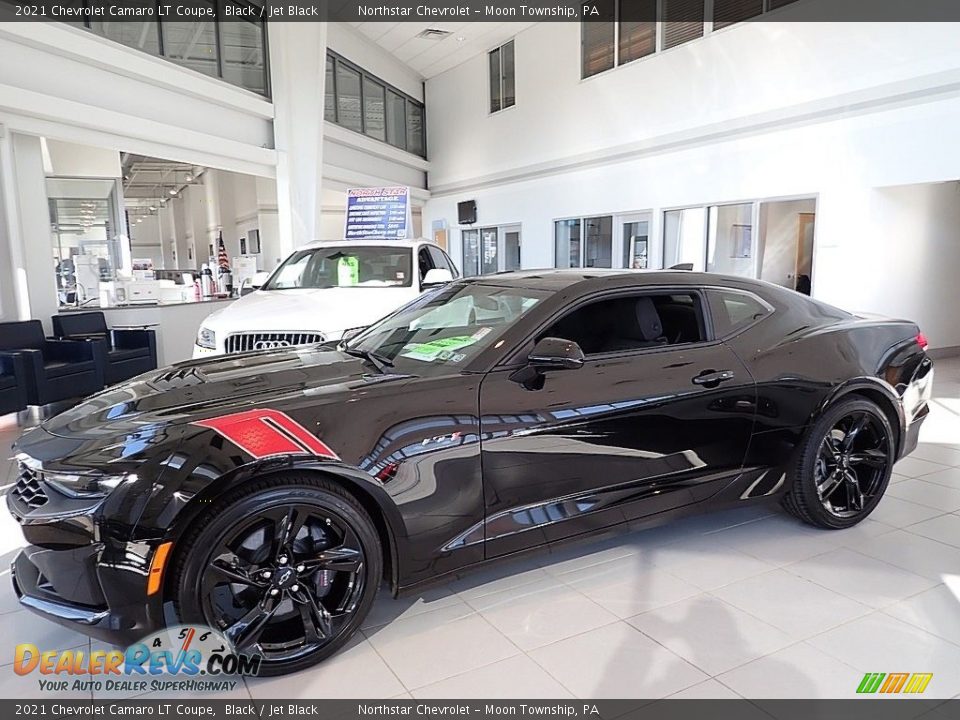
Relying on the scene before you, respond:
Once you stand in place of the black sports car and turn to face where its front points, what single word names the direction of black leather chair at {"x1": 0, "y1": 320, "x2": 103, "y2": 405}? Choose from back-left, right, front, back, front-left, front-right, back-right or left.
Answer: right

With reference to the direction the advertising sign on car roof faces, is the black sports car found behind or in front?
in front

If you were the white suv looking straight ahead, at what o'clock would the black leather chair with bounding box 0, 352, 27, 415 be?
The black leather chair is roughly at 2 o'clock from the white suv.

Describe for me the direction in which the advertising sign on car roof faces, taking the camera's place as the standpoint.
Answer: facing the viewer

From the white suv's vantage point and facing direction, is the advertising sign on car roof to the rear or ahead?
to the rear

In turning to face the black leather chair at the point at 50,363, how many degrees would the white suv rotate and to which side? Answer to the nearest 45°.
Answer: approximately 90° to its right

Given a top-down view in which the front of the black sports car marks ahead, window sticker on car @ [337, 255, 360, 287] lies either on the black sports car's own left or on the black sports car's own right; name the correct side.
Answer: on the black sports car's own right

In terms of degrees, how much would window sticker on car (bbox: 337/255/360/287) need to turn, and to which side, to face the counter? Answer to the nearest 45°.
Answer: approximately 135° to its right

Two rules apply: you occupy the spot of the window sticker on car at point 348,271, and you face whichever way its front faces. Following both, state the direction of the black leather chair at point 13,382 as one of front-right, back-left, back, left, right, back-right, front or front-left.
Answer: right

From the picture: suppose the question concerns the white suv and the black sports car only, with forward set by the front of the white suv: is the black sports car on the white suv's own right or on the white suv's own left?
on the white suv's own left

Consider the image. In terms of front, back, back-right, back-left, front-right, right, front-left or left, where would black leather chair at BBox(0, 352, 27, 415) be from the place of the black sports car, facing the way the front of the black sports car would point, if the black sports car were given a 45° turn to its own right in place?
front-right

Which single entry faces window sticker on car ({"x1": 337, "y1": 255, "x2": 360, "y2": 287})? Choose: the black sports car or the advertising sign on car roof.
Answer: the advertising sign on car roof

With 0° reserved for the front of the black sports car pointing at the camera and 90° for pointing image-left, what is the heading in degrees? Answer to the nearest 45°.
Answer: approximately 45°

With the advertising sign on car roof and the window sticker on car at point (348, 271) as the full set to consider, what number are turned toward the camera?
2

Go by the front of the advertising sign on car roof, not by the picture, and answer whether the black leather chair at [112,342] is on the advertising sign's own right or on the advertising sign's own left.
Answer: on the advertising sign's own right

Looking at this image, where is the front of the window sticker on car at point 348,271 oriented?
toward the camera

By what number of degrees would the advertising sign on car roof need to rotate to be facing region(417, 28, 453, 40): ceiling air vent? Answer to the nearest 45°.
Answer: approximately 180°
